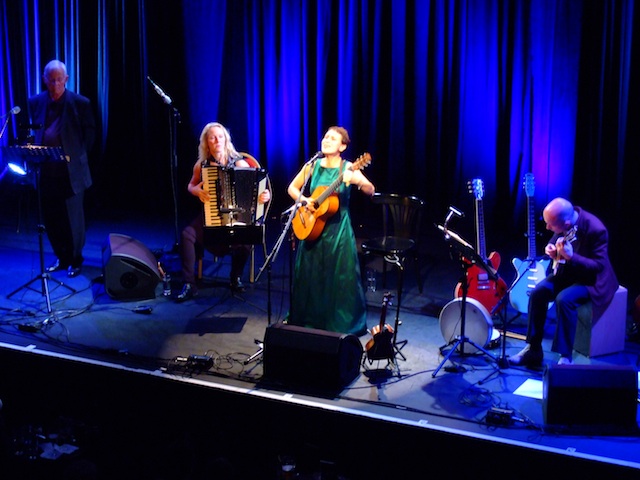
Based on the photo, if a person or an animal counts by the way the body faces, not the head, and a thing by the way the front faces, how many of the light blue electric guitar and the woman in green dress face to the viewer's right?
0

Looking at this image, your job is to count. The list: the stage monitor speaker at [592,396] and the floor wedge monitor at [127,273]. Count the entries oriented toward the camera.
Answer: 0

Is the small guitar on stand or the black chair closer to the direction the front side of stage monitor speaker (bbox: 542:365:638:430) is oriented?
the black chair

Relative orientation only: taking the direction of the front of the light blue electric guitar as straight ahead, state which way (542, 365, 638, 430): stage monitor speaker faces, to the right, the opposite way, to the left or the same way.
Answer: the opposite way

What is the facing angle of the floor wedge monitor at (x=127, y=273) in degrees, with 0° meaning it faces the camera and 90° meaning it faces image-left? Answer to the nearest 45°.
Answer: approximately 270°

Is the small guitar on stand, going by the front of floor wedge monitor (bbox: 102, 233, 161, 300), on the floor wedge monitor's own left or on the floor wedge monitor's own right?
on the floor wedge monitor's own right

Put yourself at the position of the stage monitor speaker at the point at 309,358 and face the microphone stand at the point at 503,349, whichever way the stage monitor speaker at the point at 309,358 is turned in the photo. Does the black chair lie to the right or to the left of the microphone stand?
left

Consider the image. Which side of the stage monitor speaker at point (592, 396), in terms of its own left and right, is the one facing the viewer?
back

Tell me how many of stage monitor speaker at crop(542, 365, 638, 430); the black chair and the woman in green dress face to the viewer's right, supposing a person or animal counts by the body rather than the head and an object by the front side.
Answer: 0

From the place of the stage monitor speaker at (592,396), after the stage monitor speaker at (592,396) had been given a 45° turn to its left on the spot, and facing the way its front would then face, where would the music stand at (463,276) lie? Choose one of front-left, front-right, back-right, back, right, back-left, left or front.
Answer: front

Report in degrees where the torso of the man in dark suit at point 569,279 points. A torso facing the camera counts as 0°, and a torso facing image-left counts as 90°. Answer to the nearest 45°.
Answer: approximately 45°

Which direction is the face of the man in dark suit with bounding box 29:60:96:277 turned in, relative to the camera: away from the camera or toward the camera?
toward the camera

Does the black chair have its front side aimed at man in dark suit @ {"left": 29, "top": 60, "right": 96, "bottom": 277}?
no

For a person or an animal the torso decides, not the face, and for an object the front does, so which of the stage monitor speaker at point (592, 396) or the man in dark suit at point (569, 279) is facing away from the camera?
the stage monitor speaker

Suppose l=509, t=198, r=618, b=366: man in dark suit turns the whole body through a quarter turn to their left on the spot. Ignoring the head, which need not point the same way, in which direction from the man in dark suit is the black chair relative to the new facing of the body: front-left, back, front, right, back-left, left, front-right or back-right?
back

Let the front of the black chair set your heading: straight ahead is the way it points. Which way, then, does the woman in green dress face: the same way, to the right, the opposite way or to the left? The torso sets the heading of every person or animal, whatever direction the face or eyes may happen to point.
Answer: the same way

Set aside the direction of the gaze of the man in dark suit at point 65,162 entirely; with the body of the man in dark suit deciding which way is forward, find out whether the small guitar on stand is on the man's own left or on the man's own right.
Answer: on the man's own left

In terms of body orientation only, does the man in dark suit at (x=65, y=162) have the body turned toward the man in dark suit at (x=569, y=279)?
no

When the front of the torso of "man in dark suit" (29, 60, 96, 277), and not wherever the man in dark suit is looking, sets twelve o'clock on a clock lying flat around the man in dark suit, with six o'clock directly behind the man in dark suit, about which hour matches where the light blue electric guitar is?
The light blue electric guitar is roughly at 9 o'clock from the man in dark suit.

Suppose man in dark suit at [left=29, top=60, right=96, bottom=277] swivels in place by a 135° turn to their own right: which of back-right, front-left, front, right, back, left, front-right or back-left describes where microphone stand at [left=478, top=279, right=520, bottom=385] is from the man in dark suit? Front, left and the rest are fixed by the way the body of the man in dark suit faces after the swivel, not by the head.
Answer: back-right

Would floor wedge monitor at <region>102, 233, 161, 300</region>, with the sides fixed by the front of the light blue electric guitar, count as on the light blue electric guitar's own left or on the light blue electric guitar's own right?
on the light blue electric guitar's own right
